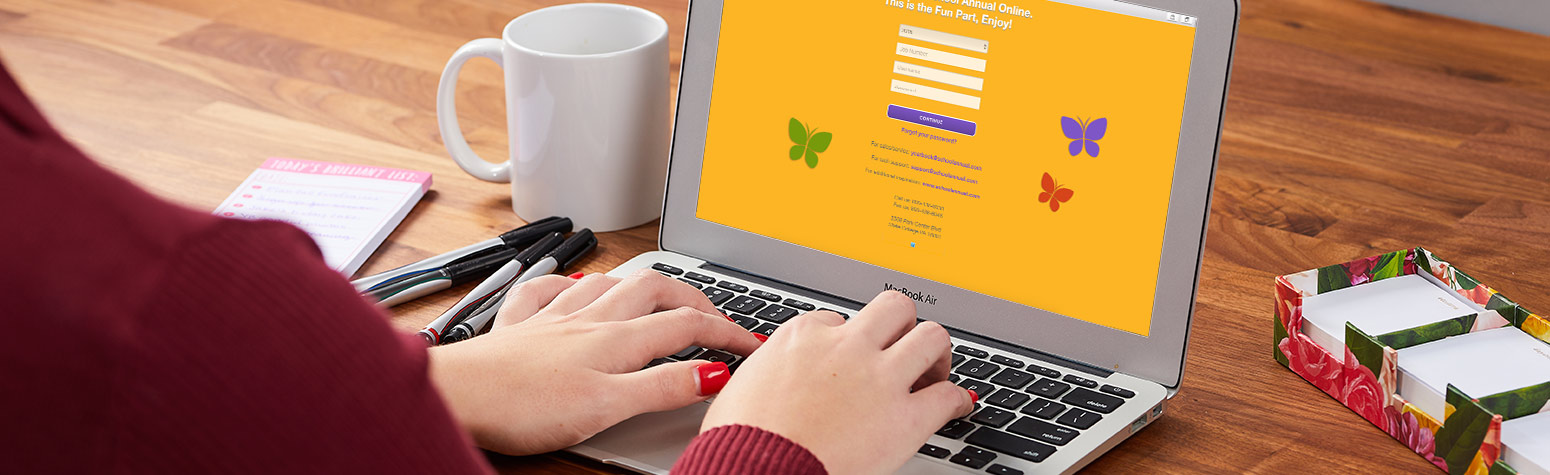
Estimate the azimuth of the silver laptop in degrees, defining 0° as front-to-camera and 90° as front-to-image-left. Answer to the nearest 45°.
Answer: approximately 45°

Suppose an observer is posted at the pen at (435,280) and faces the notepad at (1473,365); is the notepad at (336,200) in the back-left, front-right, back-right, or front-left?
back-left

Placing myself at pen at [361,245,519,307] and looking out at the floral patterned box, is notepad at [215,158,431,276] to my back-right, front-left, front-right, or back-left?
back-left
